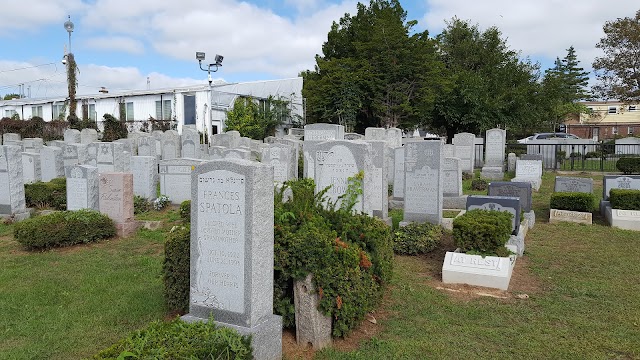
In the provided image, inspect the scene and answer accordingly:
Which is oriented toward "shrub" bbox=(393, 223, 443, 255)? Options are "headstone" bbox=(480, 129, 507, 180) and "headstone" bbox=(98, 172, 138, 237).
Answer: "headstone" bbox=(480, 129, 507, 180)

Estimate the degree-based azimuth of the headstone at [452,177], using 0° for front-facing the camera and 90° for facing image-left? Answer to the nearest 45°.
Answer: approximately 0°

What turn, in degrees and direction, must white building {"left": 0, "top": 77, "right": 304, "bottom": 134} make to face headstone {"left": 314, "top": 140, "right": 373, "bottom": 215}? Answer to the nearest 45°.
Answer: approximately 45° to its left

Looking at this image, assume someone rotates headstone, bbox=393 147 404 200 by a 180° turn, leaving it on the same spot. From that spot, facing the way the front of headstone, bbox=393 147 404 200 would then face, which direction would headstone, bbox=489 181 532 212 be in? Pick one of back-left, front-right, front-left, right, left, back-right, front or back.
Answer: back-right

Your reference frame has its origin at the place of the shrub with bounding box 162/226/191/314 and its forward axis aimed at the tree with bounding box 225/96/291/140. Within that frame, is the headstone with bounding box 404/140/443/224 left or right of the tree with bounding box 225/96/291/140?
right

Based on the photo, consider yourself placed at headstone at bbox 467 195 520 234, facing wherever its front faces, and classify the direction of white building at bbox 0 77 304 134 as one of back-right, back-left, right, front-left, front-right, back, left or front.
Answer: back-right

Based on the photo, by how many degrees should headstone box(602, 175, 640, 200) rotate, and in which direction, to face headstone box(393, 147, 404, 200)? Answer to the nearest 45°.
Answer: approximately 90° to its right

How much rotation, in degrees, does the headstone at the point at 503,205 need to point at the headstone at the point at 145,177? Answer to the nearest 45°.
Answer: approximately 90° to its right

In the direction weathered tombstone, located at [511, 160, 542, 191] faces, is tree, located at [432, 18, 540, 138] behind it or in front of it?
behind

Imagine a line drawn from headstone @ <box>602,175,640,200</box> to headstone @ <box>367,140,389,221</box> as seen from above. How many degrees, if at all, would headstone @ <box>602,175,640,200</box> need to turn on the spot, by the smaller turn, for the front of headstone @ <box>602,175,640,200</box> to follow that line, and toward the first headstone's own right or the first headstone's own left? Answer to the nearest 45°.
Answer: approximately 45° to the first headstone's own right

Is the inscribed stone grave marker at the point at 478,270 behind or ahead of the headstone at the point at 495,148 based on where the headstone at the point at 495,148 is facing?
ahead

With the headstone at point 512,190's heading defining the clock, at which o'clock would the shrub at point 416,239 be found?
The shrub is roughly at 1 o'clock from the headstone.

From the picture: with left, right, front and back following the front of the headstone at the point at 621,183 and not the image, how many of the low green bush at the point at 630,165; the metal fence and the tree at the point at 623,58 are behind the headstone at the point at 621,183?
3

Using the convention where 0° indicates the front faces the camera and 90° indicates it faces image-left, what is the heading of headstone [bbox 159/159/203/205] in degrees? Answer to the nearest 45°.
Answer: approximately 0°
